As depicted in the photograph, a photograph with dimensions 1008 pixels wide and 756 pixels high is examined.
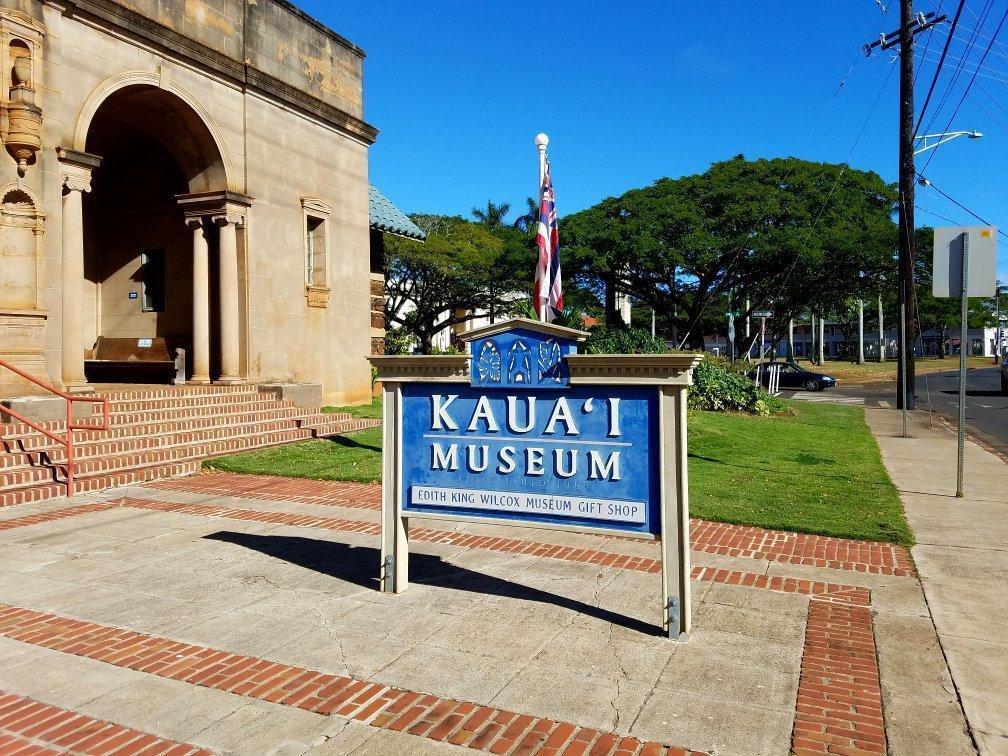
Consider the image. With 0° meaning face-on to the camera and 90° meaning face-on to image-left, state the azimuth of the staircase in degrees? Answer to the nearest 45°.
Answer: approximately 315°

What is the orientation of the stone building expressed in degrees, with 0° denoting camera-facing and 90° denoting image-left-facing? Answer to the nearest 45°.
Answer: approximately 315°

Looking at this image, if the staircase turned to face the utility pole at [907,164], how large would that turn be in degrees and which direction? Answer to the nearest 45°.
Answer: approximately 45° to its left

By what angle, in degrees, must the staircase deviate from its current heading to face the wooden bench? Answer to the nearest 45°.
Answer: approximately 135° to its left

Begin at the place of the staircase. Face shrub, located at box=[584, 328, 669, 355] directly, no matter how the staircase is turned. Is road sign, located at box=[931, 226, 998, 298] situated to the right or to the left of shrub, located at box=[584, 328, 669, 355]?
right

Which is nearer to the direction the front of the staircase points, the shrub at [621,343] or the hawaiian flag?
the hawaiian flag

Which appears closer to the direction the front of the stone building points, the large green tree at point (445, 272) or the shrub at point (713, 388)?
the shrub
